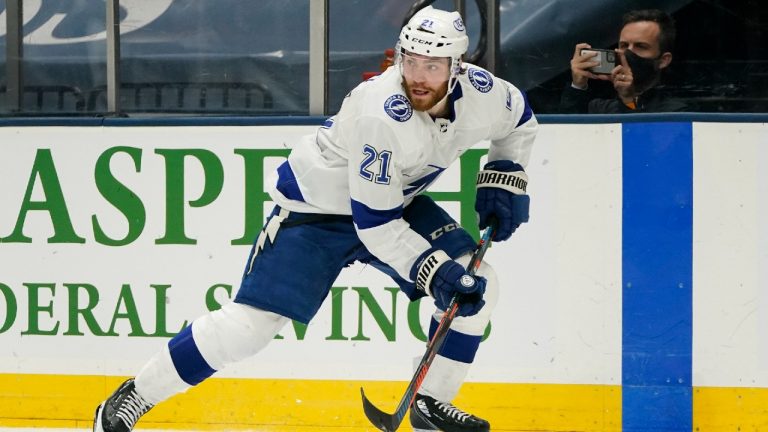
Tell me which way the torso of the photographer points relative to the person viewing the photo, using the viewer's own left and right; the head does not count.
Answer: facing the viewer and to the left of the viewer

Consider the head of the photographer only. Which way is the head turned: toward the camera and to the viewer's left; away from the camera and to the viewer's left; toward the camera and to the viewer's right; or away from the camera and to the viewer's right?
toward the camera and to the viewer's left

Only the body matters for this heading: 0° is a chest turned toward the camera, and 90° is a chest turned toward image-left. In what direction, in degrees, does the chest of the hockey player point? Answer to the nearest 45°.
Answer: approximately 315°

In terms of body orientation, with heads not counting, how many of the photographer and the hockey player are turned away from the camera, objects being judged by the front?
0

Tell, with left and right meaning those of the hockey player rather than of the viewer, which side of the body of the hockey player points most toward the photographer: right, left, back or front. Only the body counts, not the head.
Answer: left

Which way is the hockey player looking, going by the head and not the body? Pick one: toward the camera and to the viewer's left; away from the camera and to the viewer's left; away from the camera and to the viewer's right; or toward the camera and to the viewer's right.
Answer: toward the camera and to the viewer's left

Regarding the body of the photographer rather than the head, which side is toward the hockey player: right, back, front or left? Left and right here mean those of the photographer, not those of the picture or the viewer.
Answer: front
